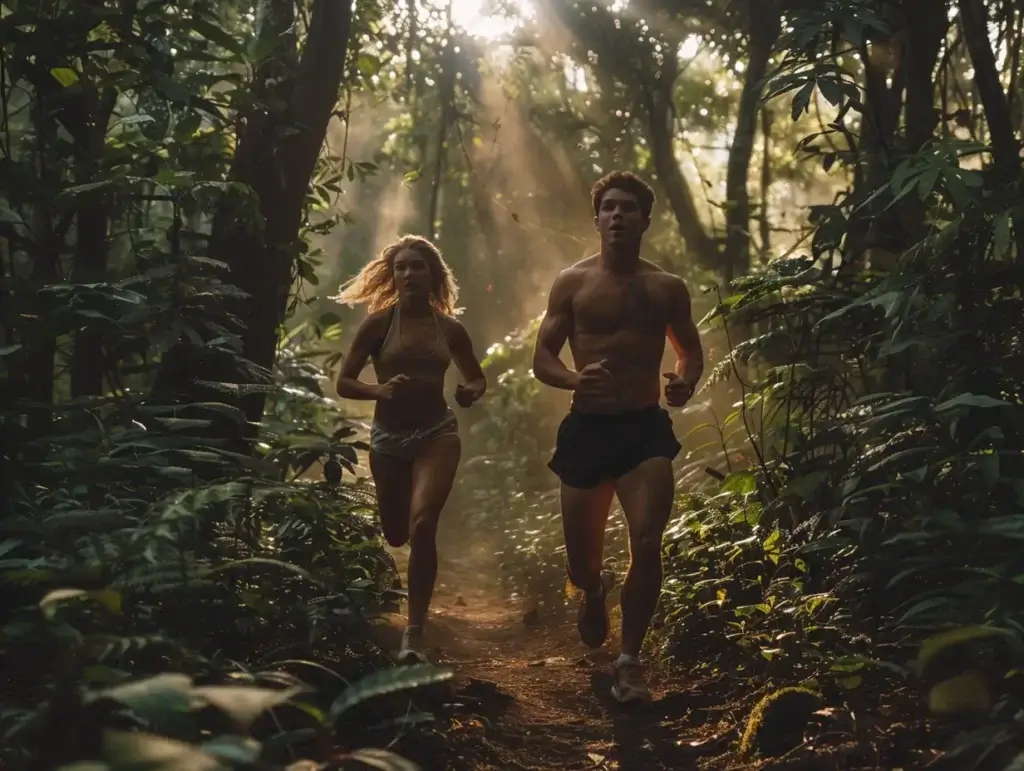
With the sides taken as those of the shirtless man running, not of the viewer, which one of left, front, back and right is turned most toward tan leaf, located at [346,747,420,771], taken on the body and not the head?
front

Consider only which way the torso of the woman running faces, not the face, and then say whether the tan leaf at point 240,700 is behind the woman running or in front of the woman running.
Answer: in front

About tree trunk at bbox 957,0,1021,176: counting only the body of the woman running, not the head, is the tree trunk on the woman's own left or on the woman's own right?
on the woman's own left

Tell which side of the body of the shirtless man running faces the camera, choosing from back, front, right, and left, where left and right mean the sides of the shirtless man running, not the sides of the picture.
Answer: front

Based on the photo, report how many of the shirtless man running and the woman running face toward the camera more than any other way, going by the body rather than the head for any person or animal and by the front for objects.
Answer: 2
